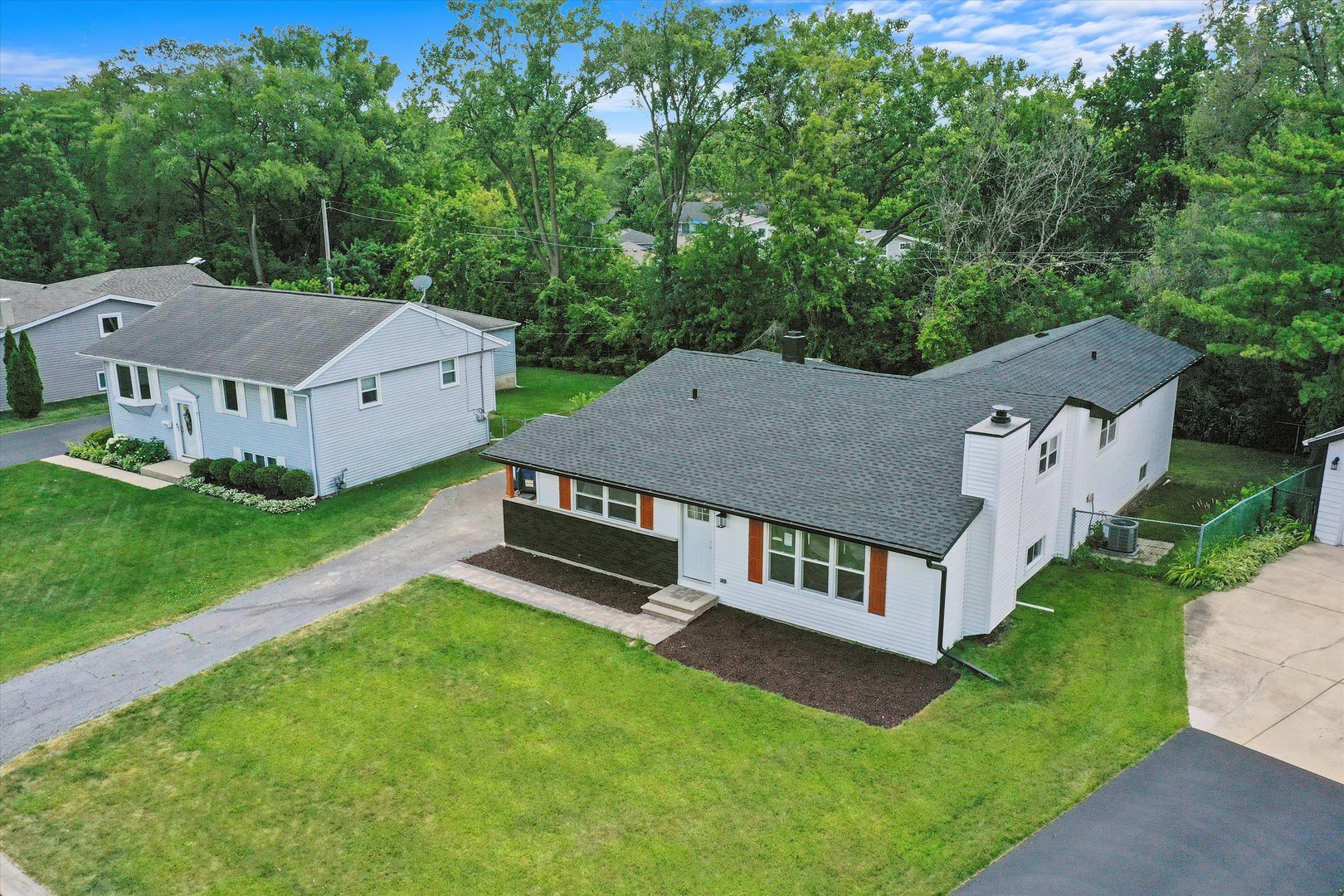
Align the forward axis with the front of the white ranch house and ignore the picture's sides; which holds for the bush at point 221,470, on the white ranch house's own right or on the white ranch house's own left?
on the white ranch house's own right

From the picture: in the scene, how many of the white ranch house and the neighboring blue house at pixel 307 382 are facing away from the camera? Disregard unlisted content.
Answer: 0

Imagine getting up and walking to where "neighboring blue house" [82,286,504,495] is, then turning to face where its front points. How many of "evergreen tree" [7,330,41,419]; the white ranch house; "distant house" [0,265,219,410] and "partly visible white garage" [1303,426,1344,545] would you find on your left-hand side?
2

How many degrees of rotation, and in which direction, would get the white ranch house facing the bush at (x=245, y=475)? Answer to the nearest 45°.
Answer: approximately 45° to its right

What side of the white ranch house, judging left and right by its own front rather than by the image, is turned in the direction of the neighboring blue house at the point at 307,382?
right

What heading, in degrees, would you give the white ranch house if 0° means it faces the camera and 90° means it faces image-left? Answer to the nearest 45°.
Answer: approximately 45°

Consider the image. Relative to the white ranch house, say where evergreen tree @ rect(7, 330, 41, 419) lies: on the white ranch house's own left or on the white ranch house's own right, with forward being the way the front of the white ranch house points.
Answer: on the white ranch house's own right

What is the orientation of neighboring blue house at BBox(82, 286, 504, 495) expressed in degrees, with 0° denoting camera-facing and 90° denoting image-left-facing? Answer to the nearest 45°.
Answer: approximately 45°

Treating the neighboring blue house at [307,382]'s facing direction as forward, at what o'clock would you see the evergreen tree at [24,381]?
The evergreen tree is roughly at 3 o'clock from the neighboring blue house.

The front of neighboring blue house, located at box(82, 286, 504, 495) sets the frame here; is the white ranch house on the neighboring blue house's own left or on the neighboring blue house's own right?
on the neighboring blue house's own left

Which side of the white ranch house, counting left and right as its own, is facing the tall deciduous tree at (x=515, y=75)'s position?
right
